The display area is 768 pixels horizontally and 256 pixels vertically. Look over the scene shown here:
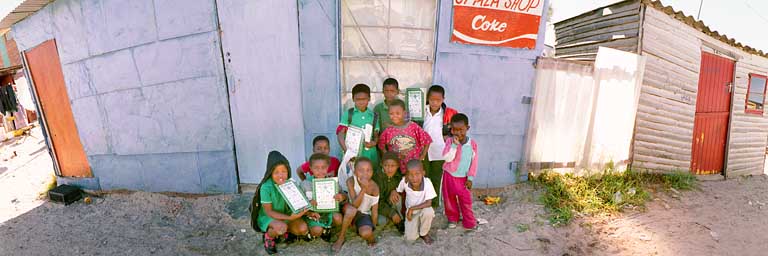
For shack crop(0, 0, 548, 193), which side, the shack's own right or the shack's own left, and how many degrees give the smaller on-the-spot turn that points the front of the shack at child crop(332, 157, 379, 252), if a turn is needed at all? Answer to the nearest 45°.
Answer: approximately 45° to the shack's own left

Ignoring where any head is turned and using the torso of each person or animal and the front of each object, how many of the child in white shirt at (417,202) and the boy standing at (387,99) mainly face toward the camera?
2

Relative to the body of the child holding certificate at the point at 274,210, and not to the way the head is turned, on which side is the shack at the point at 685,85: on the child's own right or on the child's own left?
on the child's own left

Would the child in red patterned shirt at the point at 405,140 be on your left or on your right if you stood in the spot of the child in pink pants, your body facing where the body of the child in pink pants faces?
on your right

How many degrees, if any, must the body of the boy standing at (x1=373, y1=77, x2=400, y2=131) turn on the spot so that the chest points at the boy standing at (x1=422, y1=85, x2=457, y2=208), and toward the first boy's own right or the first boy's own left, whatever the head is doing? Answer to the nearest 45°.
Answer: approximately 90° to the first boy's own left

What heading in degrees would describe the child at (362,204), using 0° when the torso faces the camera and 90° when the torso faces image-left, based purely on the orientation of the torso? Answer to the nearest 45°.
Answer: approximately 0°
